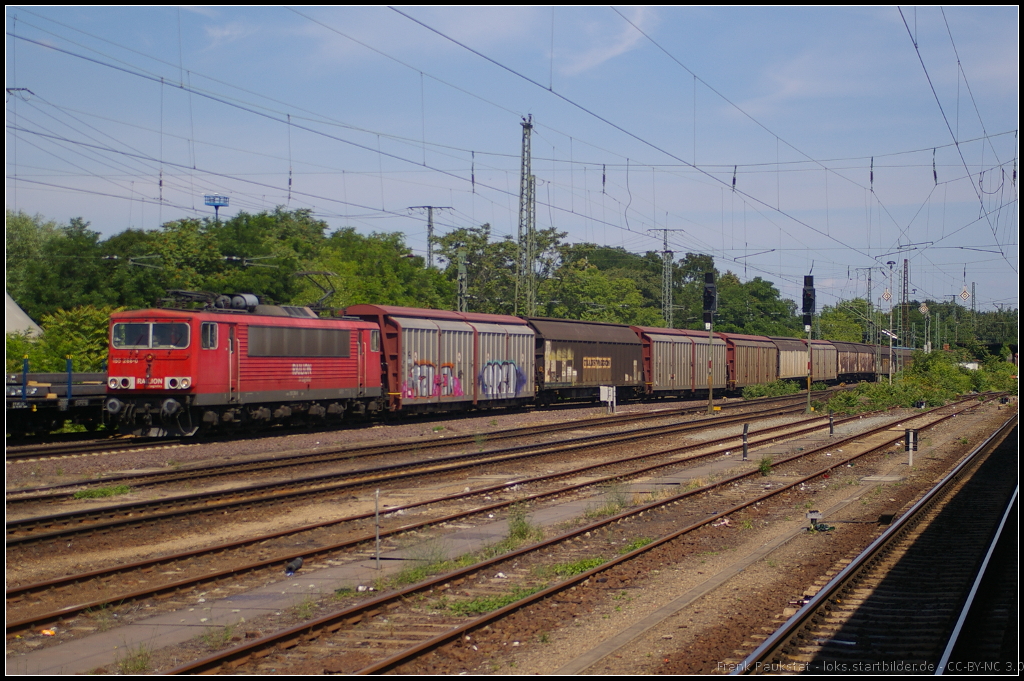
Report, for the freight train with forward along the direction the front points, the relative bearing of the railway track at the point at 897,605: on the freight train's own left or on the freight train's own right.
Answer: on the freight train's own left

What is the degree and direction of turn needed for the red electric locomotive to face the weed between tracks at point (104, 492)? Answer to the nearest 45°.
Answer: approximately 45° to its left

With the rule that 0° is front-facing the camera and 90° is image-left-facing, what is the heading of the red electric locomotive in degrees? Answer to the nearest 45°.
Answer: approximately 45°

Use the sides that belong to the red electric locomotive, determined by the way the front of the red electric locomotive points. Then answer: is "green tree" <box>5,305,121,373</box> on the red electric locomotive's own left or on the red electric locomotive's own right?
on the red electric locomotive's own right

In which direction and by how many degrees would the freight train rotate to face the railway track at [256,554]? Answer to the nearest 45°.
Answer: approximately 45° to its left

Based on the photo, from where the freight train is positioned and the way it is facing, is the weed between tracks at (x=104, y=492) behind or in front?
in front

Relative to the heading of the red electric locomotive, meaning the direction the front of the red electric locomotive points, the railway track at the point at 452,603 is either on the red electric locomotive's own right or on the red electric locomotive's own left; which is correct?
on the red electric locomotive's own left

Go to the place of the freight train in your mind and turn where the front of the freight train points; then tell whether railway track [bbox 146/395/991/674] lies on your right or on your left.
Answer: on your left

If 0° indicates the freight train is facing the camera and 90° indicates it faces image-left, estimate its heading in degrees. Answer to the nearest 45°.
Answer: approximately 45°
